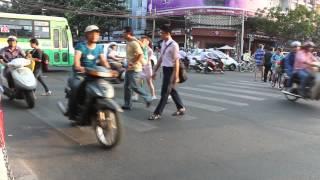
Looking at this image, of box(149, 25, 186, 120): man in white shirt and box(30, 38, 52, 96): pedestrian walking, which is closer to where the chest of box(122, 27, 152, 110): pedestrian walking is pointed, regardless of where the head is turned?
the pedestrian walking

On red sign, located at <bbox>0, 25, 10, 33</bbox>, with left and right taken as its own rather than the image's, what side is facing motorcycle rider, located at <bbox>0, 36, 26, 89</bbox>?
front

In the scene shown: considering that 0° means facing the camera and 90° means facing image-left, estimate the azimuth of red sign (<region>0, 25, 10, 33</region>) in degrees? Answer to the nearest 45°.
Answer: approximately 0°

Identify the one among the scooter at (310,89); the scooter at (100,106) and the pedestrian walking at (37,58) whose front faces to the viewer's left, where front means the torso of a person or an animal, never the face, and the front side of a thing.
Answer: the pedestrian walking

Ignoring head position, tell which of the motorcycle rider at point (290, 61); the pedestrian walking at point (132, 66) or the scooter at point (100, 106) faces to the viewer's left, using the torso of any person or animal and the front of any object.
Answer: the pedestrian walking

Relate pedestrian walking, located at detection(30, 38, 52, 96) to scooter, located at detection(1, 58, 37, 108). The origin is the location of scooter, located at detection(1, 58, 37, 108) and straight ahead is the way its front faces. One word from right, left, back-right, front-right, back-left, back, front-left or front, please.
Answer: back-left

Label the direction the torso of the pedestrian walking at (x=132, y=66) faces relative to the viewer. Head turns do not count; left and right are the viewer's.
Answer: facing to the left of the viewer
